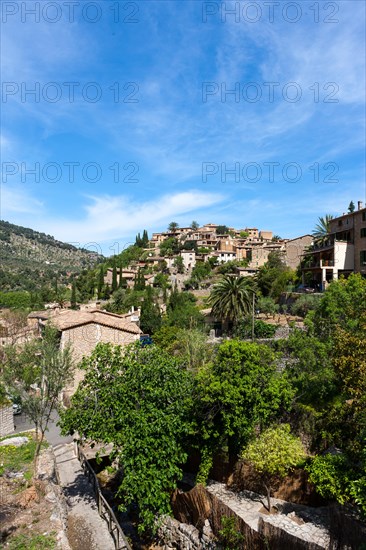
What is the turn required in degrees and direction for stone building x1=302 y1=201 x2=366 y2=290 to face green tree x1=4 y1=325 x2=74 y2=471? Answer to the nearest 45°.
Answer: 0° — it already faces it

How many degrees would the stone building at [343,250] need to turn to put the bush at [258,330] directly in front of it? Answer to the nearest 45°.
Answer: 0° — it already faces it

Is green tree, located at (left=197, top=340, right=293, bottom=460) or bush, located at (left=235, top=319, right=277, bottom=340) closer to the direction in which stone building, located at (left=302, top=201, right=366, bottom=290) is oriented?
the bush

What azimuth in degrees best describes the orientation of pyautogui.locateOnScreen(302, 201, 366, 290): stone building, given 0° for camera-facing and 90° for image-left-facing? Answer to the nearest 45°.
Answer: approximately 45°

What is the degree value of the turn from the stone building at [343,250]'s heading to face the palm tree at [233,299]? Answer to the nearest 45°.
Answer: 0° — it already faces it
